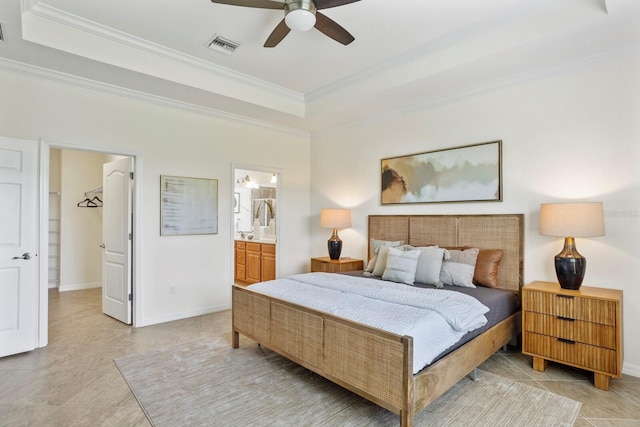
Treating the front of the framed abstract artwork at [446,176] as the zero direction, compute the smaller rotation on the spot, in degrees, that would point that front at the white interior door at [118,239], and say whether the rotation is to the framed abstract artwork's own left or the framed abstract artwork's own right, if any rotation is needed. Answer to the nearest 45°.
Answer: approximately 45° to the framed abstract artwork's own right

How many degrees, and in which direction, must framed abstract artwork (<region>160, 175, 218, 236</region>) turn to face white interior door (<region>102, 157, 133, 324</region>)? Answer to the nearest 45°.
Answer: approximately 135° to its right

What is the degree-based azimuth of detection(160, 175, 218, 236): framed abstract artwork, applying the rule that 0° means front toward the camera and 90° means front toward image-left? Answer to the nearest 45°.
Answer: approximately 315°

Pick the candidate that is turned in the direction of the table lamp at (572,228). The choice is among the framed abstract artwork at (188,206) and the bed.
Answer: the framed abstract artwork

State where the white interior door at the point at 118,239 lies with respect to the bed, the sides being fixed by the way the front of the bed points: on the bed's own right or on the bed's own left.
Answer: on the bed's own right

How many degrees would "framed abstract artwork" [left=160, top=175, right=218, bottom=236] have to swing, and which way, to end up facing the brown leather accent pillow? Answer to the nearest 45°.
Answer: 0° — it already faces it

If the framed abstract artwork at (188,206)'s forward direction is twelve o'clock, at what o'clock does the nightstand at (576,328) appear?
The nightstand is roughly at 12 o'clock from the framed abstract artwork.
